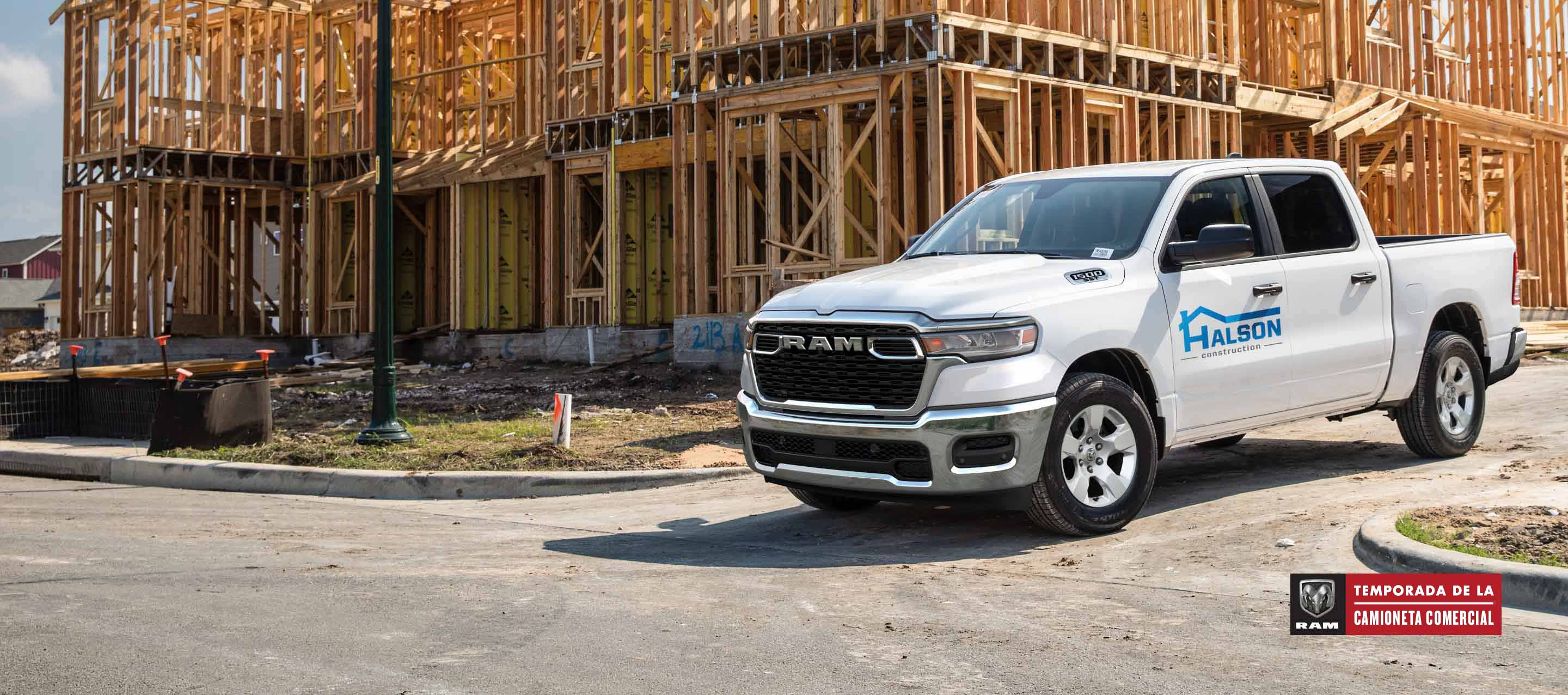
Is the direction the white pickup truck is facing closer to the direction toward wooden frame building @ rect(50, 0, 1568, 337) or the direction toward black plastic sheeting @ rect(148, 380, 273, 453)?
the black plastic sheeting

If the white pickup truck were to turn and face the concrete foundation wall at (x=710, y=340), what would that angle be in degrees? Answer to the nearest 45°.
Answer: approximately 90° to its right

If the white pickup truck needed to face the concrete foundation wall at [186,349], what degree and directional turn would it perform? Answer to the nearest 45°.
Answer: approximately 90° to its right

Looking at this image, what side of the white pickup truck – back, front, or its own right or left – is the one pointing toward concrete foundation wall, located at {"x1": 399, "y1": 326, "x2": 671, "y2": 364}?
right

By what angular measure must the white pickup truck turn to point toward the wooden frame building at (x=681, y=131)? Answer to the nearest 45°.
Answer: approximately 90° to its right

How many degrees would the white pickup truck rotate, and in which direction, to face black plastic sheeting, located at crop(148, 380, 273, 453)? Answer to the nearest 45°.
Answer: approximately 45° to its right

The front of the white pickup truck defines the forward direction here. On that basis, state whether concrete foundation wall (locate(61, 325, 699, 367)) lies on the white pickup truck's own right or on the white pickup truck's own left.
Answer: on the white pickup truck's own right

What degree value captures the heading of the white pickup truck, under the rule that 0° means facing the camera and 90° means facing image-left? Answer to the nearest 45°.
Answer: approximately 45°

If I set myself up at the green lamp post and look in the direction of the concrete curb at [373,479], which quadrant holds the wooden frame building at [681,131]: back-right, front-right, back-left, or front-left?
back-left

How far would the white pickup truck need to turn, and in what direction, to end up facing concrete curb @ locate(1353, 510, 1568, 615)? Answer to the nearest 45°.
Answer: approximately 90° to its left
